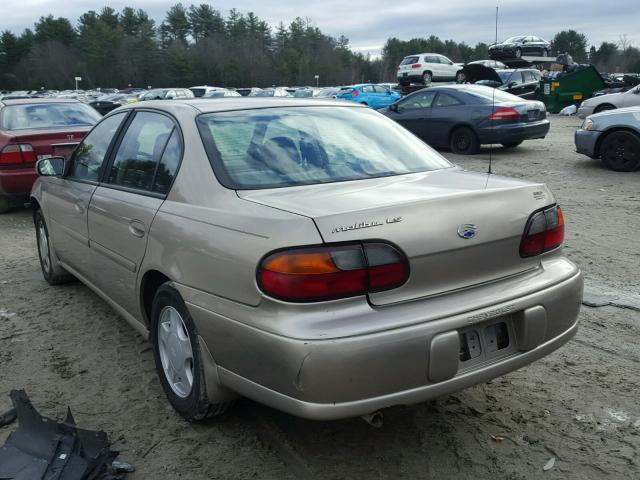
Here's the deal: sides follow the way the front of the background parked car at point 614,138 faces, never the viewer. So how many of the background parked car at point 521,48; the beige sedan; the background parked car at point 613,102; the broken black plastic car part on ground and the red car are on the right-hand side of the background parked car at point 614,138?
2

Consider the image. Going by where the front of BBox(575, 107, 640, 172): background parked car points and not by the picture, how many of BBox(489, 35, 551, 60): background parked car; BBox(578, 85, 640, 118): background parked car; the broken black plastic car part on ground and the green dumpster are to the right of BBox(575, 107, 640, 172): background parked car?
3

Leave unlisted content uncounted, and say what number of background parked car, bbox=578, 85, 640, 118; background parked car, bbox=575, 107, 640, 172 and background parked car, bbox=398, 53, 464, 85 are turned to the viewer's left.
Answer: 2

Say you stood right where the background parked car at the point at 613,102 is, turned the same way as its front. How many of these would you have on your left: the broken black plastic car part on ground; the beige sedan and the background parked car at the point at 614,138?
3

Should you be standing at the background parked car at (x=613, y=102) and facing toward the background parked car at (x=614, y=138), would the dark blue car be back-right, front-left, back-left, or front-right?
front-right

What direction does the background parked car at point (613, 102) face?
to the viewer's left

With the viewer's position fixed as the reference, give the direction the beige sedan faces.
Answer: facing away from the viewer and to the left of the viewer

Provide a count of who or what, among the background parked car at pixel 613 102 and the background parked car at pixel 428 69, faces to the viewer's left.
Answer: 1

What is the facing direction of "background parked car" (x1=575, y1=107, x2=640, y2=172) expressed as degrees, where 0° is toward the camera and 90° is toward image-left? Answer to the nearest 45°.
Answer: approximately 90°

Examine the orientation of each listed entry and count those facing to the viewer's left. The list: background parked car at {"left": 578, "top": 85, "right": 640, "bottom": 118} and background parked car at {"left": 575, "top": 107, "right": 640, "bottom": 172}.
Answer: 2

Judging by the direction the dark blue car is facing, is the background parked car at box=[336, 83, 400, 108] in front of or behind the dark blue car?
in front

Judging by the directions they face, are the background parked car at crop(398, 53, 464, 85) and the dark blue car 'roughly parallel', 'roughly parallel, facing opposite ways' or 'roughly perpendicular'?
roughly perpendicular

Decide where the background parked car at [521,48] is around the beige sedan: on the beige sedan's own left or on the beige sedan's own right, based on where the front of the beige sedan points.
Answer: on the beige sedan's own right

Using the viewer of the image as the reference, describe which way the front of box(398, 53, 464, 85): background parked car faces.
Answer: facing away from the viewer and to the right of the viewer

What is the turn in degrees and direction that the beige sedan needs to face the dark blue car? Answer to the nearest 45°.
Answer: approximately 45° to its right

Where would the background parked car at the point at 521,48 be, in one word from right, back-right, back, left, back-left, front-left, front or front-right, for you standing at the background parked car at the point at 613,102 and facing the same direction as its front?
right

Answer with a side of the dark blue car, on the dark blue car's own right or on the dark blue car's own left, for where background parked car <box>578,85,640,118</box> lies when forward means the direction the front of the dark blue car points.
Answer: on the dark blue car's own right

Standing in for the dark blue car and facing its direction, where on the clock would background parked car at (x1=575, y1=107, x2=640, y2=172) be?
The background parked car is roughly at 6 o'clock from the dark blue car.

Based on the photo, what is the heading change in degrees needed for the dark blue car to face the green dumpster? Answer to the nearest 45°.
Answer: approximately 45° to its right

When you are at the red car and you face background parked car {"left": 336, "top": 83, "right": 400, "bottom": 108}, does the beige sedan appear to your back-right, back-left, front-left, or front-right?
back-right
